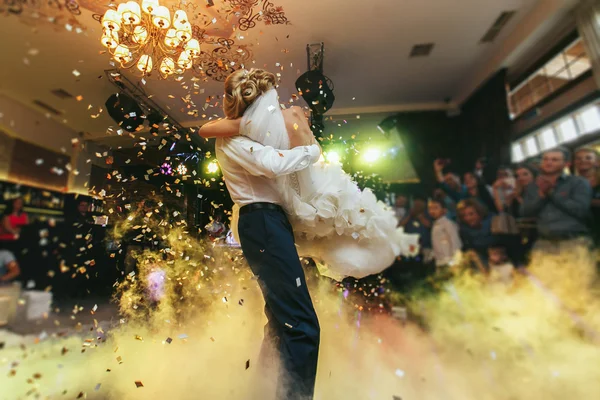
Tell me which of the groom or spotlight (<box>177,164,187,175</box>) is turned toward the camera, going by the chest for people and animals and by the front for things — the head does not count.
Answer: the spotlight

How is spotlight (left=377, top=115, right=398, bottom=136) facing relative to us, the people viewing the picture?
facing the viewer and to the left of the viewer

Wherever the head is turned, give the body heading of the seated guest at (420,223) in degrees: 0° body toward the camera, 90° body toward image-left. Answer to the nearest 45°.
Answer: approximately 45°

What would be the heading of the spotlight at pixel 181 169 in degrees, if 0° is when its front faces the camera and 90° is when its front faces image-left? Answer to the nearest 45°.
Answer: approximately 0°

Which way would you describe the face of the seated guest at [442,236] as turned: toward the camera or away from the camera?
toward the camera

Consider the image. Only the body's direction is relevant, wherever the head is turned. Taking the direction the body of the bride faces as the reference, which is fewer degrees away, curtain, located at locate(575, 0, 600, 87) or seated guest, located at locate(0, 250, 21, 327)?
the seated guest

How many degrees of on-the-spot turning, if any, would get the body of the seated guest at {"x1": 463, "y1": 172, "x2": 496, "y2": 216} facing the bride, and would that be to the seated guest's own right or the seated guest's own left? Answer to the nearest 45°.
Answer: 0° — they already face them
